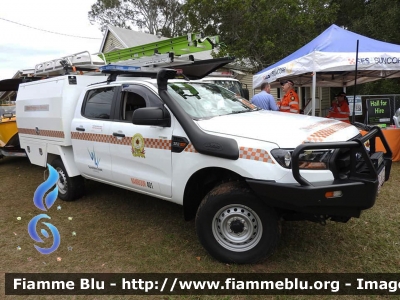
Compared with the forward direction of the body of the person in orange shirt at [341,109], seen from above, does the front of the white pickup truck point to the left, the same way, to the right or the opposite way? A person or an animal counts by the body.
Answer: to the left

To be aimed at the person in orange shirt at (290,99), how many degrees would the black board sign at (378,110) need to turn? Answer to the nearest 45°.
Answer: approximately 45° to its right

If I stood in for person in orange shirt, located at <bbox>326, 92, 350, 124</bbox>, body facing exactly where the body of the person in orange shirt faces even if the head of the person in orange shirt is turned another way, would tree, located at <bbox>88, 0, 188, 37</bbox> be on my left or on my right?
on my right

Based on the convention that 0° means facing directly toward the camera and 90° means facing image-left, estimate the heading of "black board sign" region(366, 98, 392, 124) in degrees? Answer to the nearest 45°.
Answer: approximately 0°

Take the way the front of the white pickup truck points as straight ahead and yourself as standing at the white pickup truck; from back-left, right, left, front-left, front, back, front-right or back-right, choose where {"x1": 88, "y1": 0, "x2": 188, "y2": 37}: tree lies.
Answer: back-left

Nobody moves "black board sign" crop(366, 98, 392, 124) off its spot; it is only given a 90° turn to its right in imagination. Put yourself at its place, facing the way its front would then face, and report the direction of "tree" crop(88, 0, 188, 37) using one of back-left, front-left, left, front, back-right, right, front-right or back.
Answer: front-right

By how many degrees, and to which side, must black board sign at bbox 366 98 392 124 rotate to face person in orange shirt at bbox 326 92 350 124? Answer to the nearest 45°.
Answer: approximately 45° to its right

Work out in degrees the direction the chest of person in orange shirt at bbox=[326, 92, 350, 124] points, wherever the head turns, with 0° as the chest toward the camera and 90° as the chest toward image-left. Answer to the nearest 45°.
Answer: approximately 45°

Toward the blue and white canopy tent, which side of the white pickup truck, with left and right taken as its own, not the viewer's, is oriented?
left

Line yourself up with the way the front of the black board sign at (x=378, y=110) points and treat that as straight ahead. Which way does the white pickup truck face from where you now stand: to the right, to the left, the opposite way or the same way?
to the left
